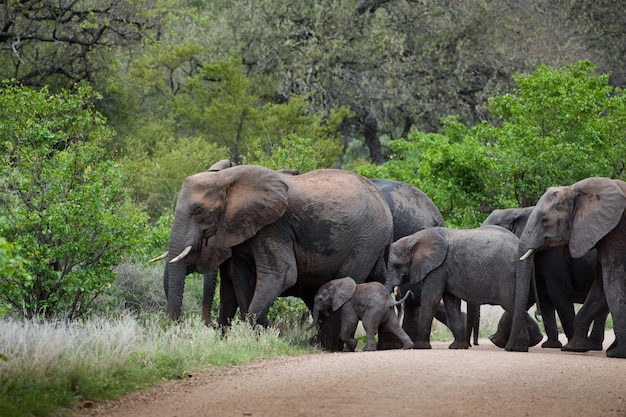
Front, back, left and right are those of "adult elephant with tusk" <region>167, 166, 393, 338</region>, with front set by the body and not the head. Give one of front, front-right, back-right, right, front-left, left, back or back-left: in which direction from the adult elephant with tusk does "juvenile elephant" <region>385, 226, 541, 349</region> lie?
back

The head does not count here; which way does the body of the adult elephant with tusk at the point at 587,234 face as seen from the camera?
to the viewer's left

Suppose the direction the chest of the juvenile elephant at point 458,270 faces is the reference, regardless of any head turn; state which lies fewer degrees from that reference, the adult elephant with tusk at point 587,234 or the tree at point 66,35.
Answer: the tree

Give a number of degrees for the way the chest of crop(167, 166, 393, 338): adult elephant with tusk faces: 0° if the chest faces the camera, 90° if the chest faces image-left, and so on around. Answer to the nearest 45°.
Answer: approximately 90°

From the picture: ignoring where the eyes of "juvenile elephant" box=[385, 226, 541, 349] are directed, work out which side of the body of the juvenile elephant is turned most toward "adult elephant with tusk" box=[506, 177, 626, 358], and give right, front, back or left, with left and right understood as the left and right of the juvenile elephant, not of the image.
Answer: back

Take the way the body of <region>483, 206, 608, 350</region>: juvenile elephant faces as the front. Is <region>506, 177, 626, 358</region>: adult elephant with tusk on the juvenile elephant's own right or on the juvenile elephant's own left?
on the juvenile elephant's own left

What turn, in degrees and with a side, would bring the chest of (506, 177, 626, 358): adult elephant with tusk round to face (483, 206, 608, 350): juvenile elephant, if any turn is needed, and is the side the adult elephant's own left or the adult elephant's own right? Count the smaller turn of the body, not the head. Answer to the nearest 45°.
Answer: approximately 90° to the adult elephant's own right

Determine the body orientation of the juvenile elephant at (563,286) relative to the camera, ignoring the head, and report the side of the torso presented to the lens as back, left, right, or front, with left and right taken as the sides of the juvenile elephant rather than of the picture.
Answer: left

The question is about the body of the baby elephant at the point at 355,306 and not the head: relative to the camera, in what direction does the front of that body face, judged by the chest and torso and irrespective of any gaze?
to the viewer's left

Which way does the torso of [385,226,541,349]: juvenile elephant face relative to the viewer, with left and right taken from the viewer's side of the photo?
facing to the left of the viewer
